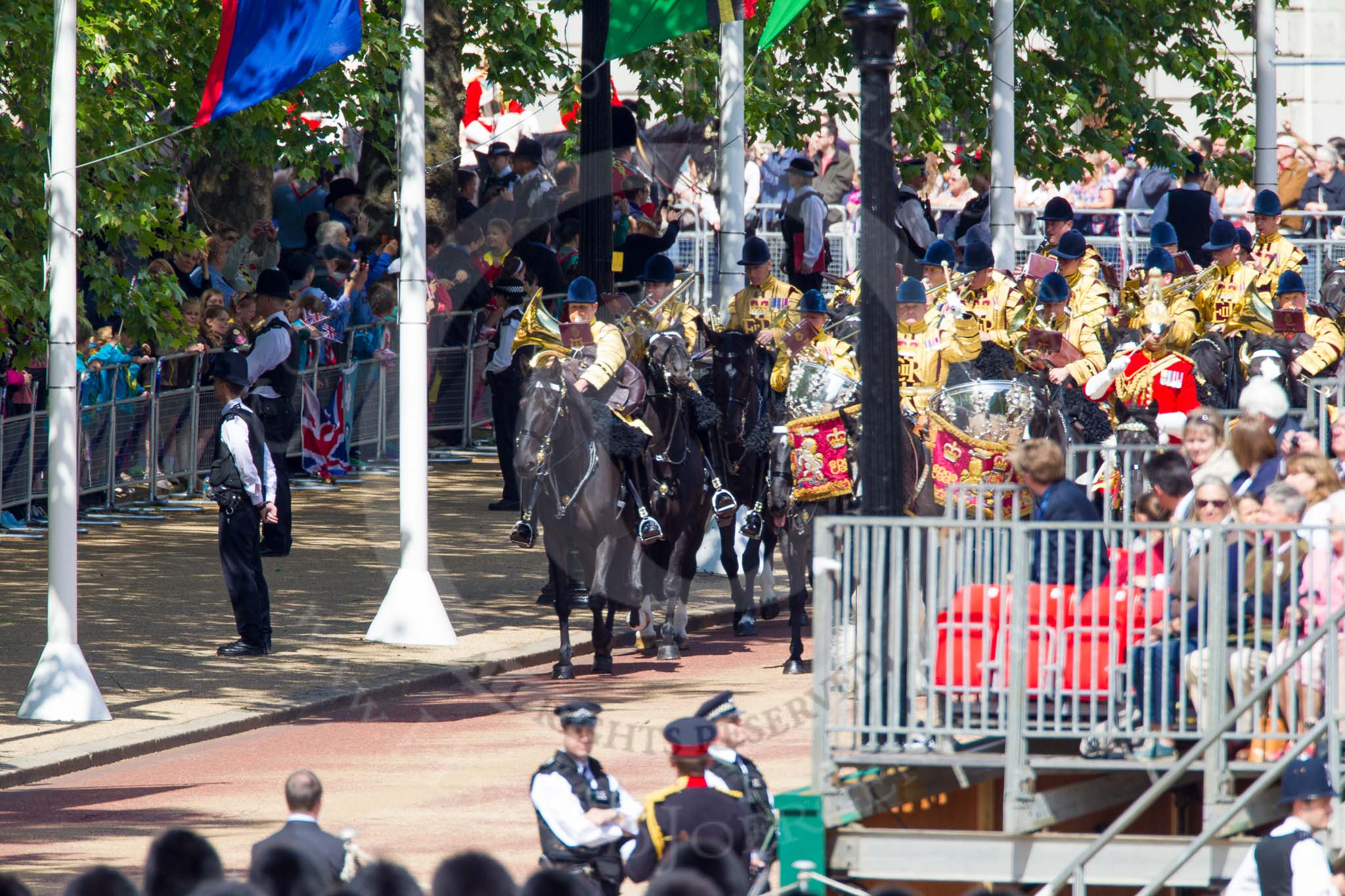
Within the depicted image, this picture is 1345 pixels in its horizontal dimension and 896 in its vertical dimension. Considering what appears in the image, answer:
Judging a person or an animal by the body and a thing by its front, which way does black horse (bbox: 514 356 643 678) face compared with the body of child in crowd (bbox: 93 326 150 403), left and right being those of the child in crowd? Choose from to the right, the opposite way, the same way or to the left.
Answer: to the right

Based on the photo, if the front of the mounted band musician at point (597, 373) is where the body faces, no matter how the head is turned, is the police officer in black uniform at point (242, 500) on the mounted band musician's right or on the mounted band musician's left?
on the mounted band musician's right

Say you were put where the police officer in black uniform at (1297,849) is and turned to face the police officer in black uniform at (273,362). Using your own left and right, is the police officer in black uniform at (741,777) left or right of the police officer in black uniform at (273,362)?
left

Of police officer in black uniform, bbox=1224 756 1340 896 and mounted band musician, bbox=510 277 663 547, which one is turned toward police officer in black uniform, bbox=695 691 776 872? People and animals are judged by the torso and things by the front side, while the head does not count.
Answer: the mounted band musician

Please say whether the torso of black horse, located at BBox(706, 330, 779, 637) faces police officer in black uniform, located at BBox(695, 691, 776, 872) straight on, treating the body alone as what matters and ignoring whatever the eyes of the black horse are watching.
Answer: yes

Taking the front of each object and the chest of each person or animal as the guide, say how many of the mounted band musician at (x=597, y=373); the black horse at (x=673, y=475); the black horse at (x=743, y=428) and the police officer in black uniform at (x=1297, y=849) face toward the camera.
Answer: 3

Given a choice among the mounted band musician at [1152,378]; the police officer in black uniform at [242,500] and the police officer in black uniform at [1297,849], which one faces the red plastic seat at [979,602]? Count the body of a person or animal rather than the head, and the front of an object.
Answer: the mounted band musician

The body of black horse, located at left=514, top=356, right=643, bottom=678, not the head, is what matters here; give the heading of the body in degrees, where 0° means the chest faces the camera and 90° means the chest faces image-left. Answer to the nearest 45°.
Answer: approximately 45°

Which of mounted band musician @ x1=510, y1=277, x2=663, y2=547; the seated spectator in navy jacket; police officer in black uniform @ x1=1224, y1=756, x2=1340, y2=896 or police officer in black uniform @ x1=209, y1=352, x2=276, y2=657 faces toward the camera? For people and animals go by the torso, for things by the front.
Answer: the mounted band musician
